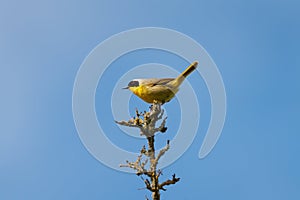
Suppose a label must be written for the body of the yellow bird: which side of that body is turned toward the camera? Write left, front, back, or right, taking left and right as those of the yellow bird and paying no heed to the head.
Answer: left
